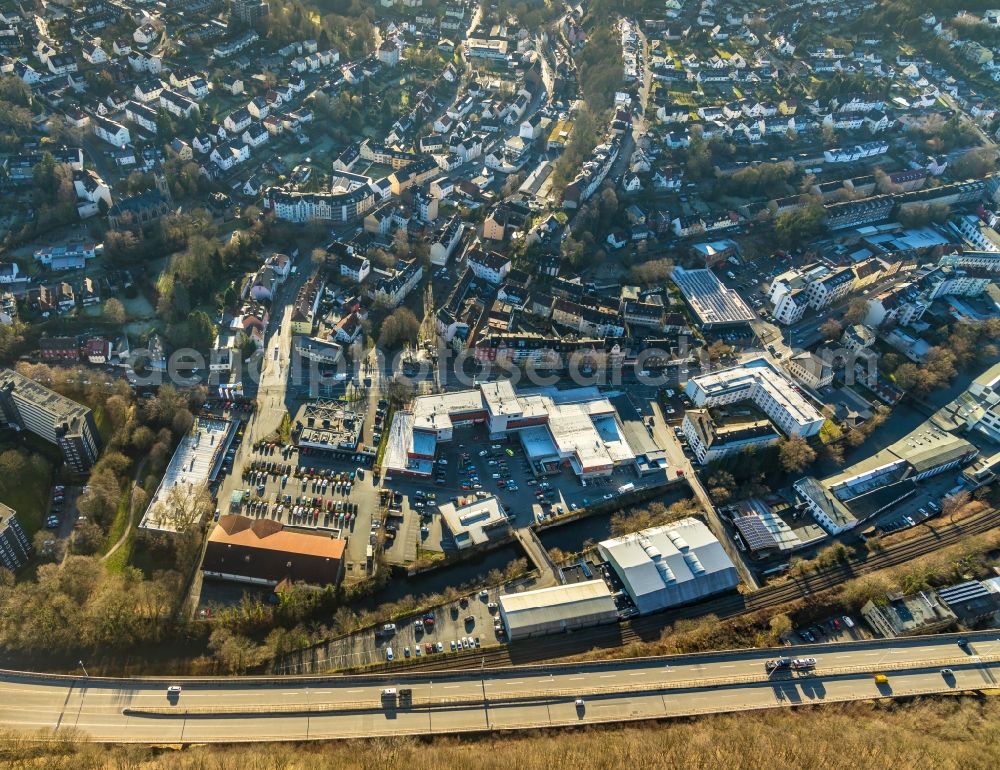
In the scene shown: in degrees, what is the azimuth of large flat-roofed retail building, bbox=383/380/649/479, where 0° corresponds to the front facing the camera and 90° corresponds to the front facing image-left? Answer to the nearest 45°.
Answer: approximately 0°
